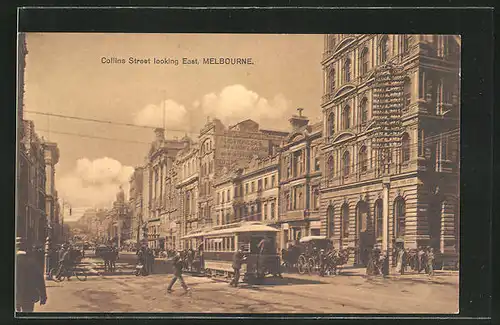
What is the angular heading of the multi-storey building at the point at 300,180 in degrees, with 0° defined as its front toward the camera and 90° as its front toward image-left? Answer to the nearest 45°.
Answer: approximately 45°

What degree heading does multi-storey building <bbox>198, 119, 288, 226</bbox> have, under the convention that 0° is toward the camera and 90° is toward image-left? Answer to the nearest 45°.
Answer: approximately 45°

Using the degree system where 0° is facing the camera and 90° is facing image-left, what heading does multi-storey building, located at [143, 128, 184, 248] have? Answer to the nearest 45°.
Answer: approximately 45°

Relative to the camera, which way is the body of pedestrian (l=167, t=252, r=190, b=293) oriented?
to the viewer's left
